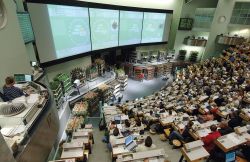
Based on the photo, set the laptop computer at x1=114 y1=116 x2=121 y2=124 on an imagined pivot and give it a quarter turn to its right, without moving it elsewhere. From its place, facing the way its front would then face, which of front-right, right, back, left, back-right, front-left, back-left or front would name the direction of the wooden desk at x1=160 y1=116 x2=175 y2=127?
back

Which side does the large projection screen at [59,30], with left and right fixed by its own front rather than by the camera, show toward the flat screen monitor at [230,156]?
front

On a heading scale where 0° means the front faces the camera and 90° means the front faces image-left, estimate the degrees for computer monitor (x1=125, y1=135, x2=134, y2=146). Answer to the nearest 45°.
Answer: approximately 315°

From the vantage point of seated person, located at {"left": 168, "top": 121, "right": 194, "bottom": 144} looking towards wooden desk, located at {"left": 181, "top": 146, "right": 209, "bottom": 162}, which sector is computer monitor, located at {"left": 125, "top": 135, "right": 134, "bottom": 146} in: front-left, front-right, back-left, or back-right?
front-right

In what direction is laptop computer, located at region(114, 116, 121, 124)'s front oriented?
toward the camera

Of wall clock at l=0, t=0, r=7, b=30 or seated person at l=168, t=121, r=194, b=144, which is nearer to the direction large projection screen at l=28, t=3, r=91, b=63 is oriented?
the seated person

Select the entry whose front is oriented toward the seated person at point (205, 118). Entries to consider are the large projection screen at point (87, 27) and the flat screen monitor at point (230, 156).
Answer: the large projection screen

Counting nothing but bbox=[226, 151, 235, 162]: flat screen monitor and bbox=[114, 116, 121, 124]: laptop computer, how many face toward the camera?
2

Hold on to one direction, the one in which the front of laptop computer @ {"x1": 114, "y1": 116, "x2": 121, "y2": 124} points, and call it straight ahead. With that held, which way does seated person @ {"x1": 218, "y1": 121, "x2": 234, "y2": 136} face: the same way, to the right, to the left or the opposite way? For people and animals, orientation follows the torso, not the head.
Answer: the opposite way

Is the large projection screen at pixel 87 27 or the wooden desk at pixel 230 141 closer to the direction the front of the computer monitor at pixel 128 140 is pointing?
the wooden desk

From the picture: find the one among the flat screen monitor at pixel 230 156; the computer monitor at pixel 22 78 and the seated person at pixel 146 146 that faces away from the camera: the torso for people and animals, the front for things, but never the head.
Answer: the seated person

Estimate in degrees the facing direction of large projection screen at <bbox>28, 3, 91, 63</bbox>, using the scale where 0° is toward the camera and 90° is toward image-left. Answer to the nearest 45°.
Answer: approximately 315°

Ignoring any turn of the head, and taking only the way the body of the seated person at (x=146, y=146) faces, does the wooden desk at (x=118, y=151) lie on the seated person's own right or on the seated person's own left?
on the seated person's own left

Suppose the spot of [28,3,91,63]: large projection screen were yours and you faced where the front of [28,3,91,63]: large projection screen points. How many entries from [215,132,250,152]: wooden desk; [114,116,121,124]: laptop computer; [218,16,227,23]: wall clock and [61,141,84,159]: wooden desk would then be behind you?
0

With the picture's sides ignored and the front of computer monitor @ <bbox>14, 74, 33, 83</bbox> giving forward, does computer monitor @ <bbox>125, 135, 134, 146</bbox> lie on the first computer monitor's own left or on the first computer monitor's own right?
on the first computer monitor's own left

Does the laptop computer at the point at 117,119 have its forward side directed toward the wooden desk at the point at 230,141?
no

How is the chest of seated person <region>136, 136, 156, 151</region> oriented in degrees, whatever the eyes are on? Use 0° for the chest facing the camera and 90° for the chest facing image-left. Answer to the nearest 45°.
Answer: approximately 180°
